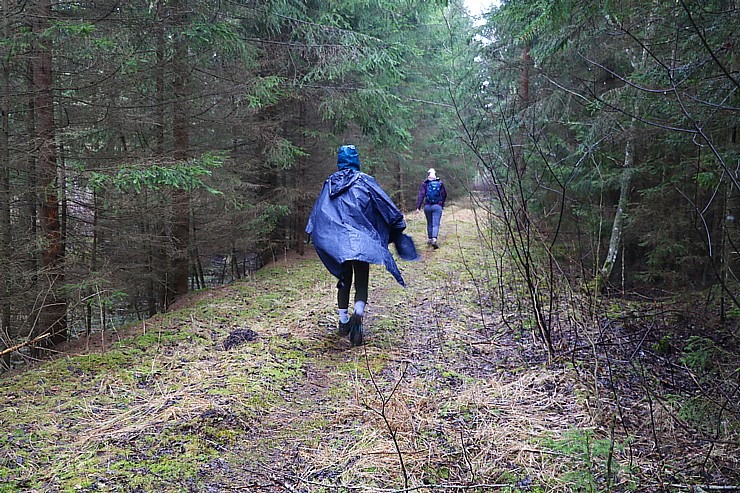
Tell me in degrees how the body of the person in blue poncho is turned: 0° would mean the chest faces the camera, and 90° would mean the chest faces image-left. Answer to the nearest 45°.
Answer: approximately 180°

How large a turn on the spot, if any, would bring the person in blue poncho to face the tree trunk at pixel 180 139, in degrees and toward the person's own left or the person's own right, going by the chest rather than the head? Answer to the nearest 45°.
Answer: approximately 45° to the person's own left

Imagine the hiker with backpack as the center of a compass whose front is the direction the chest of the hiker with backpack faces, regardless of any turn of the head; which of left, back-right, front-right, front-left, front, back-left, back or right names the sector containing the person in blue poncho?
back

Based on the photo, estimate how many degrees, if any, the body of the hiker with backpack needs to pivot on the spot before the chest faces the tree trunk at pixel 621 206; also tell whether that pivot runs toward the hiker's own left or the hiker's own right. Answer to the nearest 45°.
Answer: approximately 135° to the hiker's own right

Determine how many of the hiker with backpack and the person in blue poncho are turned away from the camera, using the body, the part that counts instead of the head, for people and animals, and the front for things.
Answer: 2

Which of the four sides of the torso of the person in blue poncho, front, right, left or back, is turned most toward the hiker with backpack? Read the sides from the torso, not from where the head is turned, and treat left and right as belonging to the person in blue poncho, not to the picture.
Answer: front

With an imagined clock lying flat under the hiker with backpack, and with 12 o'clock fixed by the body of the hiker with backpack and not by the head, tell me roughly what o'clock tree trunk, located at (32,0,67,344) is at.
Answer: The tree trunk is roughly at 7 o'clock from the hiker with backpack.

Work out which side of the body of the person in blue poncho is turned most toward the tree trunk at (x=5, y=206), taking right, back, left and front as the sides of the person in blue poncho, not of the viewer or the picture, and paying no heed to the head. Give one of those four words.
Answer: left

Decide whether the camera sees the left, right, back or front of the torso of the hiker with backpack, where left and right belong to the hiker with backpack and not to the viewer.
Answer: back

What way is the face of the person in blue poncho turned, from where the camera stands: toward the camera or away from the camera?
away from the camera
